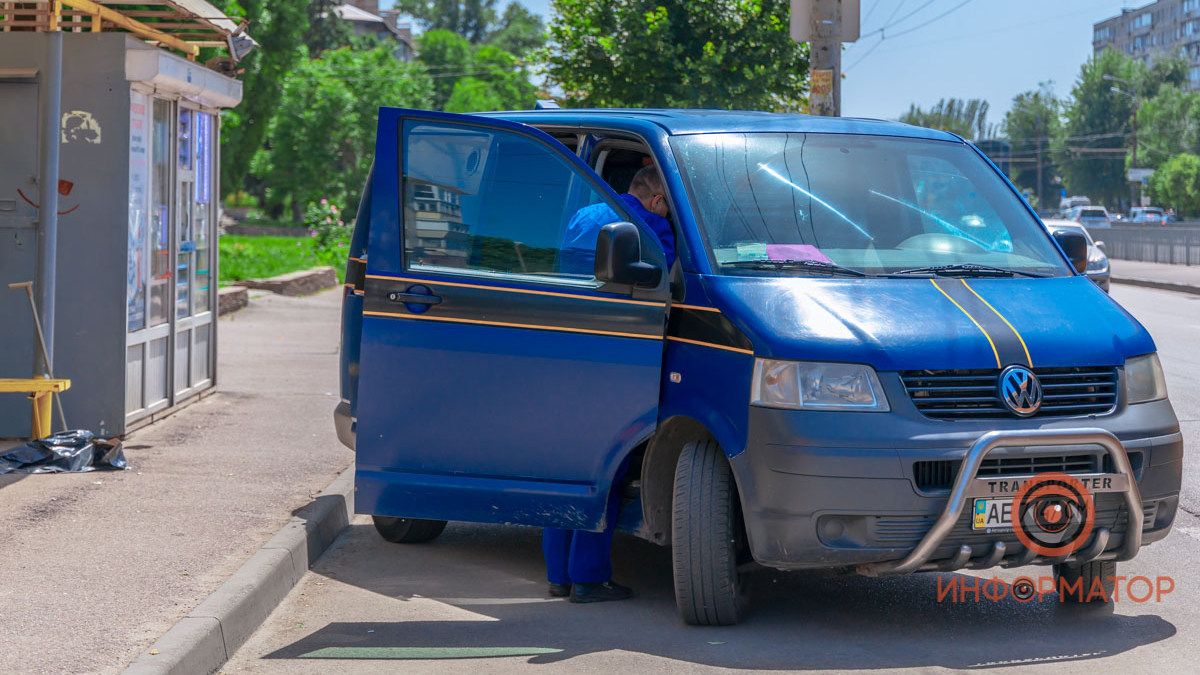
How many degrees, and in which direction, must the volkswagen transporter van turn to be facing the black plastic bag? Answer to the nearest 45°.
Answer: approximately 180°

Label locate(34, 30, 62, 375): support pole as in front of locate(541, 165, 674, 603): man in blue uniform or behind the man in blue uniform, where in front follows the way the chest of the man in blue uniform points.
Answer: behind

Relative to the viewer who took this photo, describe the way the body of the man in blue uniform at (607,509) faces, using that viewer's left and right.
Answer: facing to the right of the viewer

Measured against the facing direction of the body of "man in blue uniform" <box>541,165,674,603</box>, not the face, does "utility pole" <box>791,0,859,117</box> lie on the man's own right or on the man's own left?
on the man's own left

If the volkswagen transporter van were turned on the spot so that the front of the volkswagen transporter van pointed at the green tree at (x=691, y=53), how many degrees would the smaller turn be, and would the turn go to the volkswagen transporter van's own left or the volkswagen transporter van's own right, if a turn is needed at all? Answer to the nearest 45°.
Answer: approximately 135° to the volkswagen transporter van's own left

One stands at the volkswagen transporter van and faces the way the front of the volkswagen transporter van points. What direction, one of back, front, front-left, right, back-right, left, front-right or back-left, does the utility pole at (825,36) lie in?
back-left

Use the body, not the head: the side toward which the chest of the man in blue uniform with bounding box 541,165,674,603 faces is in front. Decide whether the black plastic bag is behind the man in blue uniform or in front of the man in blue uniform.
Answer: behind

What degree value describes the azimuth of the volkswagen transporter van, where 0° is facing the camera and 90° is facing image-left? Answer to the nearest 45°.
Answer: approximately 315°
